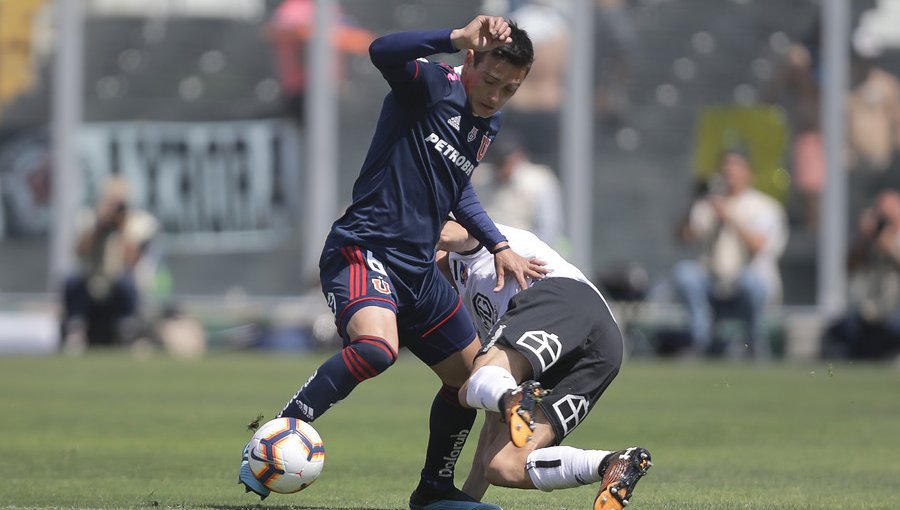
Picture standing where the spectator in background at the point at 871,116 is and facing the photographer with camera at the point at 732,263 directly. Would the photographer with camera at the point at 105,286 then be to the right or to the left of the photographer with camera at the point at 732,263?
right

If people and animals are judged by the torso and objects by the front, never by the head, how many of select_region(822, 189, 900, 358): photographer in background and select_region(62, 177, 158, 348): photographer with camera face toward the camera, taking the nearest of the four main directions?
2

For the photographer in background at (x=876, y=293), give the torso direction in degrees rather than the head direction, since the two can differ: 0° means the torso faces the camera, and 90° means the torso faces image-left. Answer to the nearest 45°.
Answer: approximately 0°

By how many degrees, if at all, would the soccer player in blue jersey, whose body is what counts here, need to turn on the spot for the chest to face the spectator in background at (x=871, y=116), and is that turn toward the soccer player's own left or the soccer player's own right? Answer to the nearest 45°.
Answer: approximately 90° to the soccer player's own left

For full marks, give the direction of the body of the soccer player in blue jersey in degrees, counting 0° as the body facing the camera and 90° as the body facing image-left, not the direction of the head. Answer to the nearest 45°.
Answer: approximately 315°
